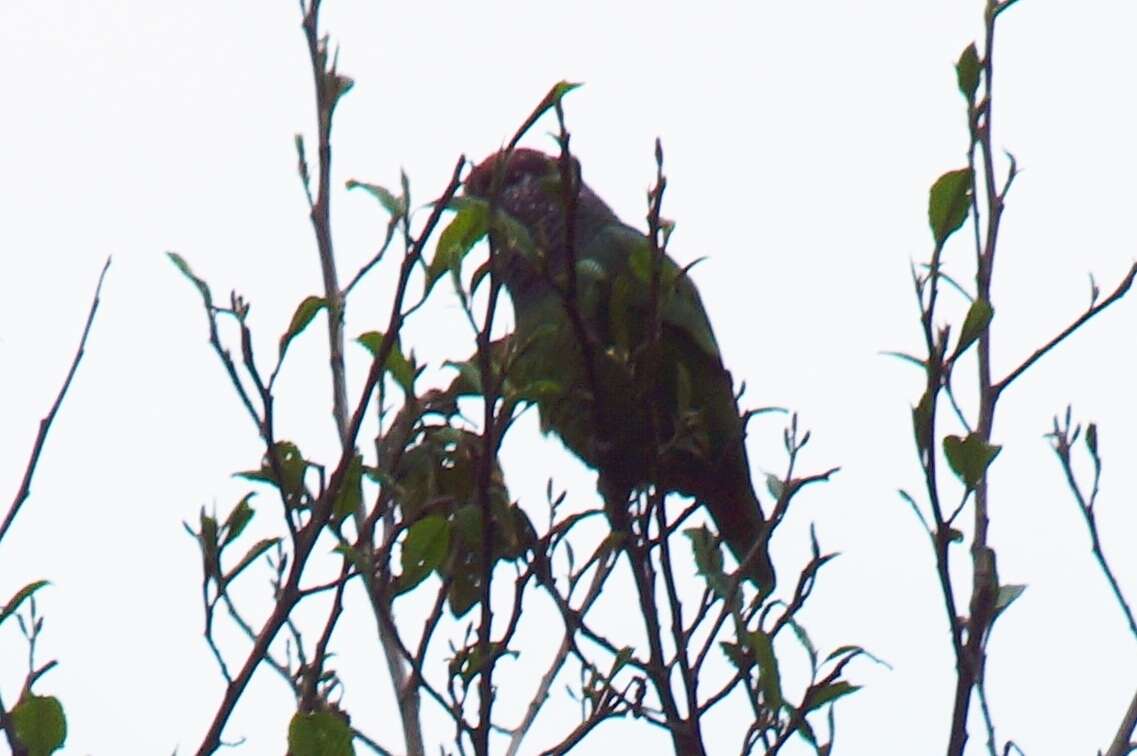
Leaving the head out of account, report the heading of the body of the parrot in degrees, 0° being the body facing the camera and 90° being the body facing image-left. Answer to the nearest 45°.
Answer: approximately 90°
